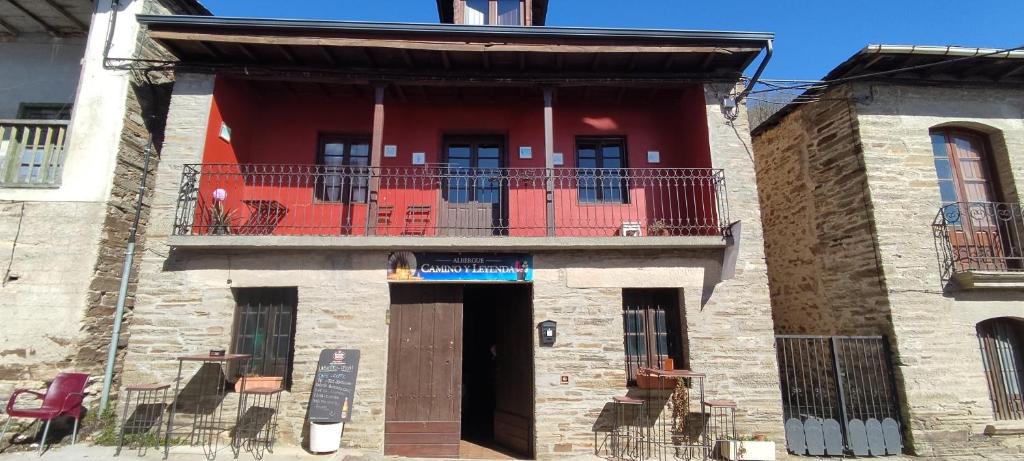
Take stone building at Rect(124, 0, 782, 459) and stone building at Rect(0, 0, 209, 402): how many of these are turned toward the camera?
2

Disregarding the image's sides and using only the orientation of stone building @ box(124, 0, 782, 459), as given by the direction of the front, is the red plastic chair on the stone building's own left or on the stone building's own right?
on the stone building's own right

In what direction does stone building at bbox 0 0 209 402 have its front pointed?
toward the camera

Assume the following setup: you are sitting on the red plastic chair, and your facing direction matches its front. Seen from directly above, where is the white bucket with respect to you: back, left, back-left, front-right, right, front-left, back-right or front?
left

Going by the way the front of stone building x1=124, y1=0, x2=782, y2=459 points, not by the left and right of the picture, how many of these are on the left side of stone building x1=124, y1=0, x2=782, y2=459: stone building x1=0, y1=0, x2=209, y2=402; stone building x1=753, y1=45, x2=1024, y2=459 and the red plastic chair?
1

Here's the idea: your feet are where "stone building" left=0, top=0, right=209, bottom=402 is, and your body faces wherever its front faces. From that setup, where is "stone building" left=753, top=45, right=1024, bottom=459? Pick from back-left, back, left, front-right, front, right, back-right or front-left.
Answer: front-left

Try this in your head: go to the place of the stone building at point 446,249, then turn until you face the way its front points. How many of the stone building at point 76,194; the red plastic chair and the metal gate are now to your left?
1

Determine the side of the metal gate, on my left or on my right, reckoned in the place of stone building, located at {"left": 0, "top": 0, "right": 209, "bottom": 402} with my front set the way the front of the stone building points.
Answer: on my left

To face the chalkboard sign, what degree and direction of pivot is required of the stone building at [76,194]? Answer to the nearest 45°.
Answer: approximately 45° to its left

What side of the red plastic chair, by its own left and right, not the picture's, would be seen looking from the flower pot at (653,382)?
left
